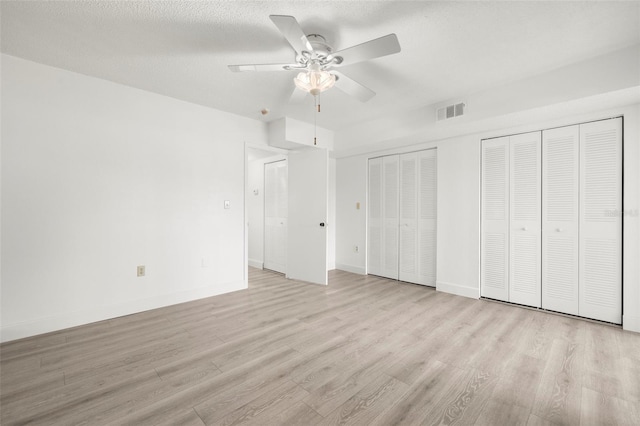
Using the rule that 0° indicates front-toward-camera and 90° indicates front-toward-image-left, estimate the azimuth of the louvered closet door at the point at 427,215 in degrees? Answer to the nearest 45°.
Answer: approximately 45°

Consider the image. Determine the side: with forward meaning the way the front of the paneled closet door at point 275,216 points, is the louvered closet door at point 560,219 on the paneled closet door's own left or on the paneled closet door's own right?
on the paneled closet door's own left

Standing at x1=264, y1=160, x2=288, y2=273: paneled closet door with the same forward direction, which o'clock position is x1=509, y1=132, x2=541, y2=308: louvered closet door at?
x1=509, y1=132, x2=541, y2=308: louvered closet door is roughly at 9 o'clock from x1=264, y1=160, x2=288, y2=273: paneled closet door.

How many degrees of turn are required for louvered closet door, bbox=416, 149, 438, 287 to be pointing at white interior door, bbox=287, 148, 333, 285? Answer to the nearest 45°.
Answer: approximately 45° to its right

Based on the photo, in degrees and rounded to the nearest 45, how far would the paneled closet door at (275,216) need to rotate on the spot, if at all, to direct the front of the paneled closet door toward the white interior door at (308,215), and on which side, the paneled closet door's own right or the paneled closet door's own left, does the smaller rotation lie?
approximately 90° to the paneled closet door's own left

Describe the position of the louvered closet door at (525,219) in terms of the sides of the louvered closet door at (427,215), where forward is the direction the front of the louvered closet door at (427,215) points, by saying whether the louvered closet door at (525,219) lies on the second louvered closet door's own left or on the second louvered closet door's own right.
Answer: on the second louvered closet door's own left

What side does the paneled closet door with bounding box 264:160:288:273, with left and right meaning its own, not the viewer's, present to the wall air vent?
left

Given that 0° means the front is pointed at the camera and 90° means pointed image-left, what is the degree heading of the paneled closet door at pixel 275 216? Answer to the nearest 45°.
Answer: approximately 45°
